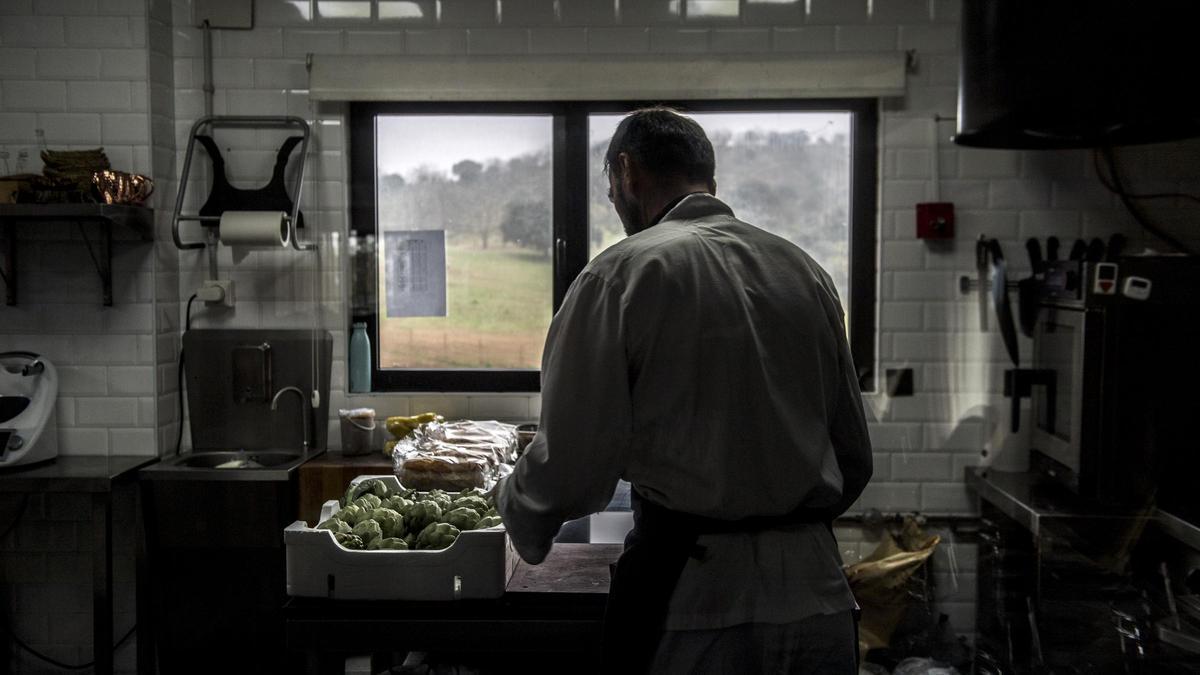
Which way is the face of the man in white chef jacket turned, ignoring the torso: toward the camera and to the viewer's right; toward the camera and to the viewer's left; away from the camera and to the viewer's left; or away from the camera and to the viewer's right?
away from the camera and to the viewer's left

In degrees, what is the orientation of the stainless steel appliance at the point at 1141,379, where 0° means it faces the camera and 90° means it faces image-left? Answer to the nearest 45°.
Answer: approximately 90°

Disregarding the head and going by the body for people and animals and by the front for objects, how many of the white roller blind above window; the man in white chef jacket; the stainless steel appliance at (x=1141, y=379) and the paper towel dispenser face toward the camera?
2

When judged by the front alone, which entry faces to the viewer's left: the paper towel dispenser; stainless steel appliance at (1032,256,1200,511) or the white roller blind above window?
the stainless steel appliance

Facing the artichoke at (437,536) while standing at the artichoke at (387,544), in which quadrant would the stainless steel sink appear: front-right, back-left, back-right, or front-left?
back-left

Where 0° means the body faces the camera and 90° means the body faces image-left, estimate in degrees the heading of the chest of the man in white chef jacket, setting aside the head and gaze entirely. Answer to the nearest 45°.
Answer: approximately 135°

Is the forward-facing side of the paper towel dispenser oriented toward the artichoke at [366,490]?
yes

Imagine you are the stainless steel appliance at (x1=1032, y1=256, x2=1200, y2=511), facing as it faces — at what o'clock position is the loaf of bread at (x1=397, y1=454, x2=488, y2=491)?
The loaf of bread is roughly at 11 o'clock from the stainless steel appliance.

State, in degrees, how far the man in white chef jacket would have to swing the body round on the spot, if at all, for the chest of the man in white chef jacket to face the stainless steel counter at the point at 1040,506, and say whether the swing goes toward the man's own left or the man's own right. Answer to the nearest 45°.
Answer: approximately 90° to the man's own right
